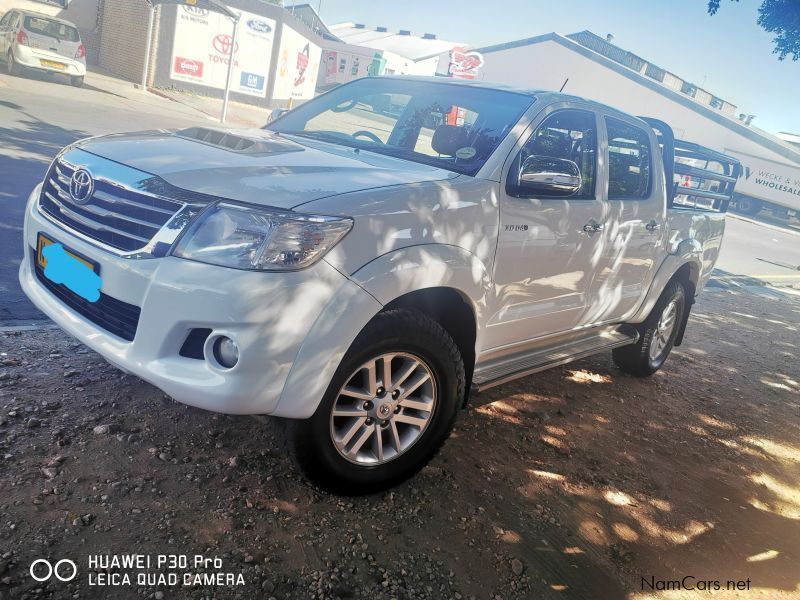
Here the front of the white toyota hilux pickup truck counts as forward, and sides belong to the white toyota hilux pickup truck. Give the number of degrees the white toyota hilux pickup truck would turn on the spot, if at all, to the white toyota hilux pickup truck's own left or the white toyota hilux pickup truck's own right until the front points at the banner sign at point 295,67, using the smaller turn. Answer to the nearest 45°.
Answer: approximately 135° to the white toyota hilux pickup truck's own right

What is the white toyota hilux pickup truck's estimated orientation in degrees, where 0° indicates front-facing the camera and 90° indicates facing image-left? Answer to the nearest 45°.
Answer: approximately 45°

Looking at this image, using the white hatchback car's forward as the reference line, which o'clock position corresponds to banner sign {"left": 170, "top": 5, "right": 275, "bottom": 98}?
The banner sign is roughly at 3 o'clock from the white hatchback car.

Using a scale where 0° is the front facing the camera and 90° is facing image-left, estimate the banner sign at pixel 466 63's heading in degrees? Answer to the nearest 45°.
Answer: approximately 0°

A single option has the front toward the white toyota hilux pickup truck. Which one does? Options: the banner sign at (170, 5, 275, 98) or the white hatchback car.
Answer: the banner sign

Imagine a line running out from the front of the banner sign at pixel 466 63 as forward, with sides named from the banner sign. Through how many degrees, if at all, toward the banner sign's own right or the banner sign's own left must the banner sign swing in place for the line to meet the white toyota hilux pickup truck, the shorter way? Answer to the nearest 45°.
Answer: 0° — it already faces it
